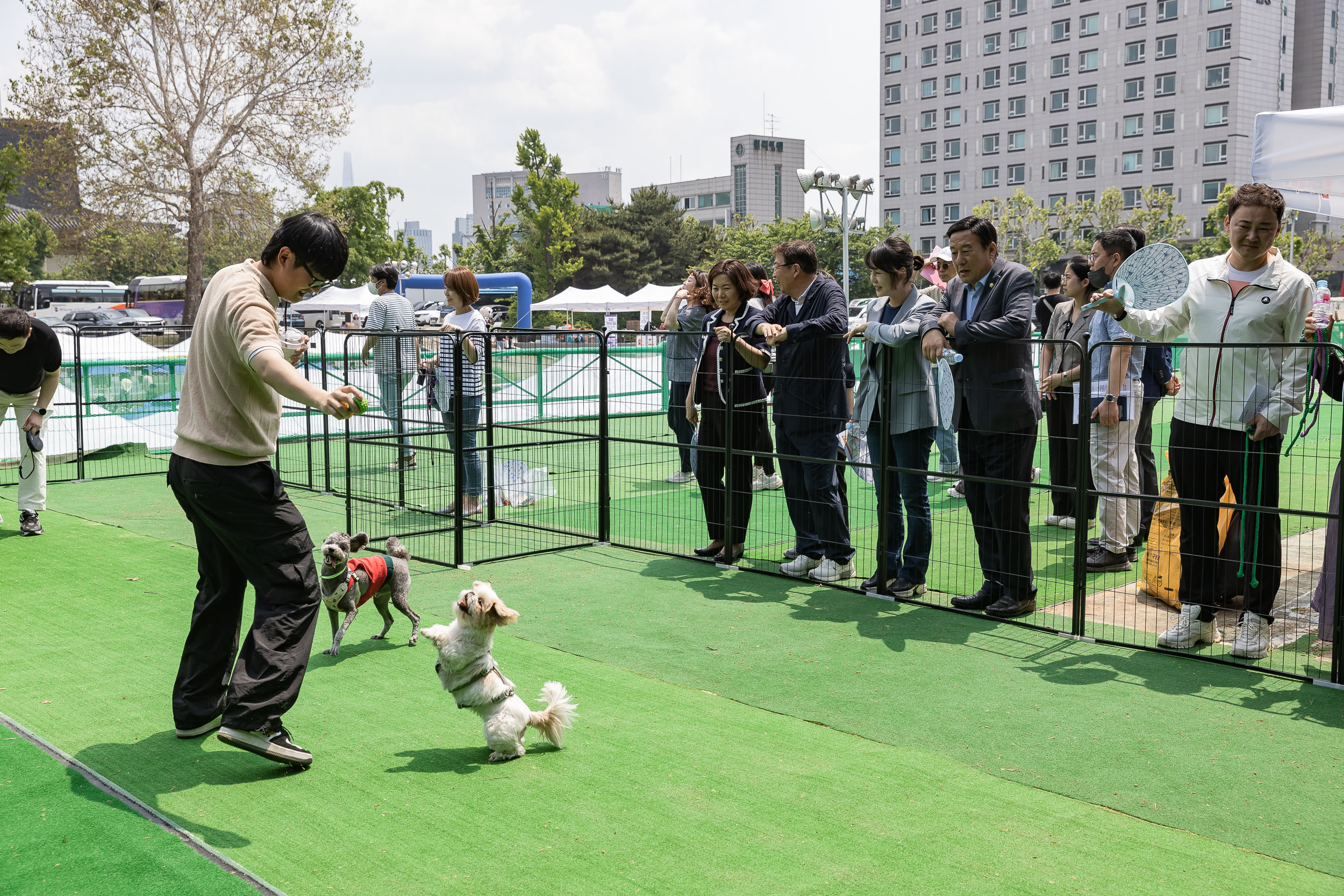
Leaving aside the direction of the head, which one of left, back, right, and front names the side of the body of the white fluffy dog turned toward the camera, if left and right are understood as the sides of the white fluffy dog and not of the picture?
left

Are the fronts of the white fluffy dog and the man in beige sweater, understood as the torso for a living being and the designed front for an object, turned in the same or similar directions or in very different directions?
very different directions

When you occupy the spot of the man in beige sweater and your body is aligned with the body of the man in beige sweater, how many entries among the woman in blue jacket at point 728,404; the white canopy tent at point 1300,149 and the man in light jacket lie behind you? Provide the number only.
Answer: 0

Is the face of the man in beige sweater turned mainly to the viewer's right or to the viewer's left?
to the viewer's right

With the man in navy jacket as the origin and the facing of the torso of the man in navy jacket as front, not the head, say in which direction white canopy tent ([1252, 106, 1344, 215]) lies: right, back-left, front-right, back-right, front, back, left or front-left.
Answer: back-left

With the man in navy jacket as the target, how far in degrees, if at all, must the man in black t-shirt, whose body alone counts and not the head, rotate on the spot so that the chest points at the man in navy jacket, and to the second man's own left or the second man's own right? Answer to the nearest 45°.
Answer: approximately 45° to the second man's own left

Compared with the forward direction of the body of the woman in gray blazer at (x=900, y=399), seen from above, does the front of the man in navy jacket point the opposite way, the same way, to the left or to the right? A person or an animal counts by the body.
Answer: the same way

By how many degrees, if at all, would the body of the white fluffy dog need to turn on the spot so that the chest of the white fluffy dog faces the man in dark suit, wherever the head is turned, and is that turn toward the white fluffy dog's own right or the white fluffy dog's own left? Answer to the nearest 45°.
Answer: approximately 135° to the white fluffy dog's own right

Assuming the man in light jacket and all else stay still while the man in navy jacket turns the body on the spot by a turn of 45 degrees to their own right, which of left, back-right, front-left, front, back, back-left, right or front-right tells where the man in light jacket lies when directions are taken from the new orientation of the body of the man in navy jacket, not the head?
back-left

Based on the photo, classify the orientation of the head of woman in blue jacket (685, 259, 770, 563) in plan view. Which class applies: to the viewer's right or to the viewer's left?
to the viewer's left

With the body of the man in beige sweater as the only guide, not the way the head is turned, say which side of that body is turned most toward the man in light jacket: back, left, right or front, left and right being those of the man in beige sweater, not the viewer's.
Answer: front

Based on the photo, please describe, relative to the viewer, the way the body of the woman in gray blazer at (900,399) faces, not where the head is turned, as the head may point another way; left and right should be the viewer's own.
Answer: facing the viewer and to the left of the viewer

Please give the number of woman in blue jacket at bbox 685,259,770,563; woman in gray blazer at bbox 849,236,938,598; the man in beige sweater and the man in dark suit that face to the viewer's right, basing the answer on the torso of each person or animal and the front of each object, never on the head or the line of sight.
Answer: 1

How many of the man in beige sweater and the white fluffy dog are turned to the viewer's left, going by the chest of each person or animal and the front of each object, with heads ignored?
1

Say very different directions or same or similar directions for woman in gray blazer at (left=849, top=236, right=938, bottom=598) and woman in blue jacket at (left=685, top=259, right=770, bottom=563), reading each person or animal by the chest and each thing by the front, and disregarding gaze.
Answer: same or similar directions

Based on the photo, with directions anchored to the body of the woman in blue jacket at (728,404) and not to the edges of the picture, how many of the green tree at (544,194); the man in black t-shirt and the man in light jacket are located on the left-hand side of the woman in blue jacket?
1

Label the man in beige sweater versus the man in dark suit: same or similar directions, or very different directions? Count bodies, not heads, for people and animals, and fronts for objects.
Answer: very different directions
